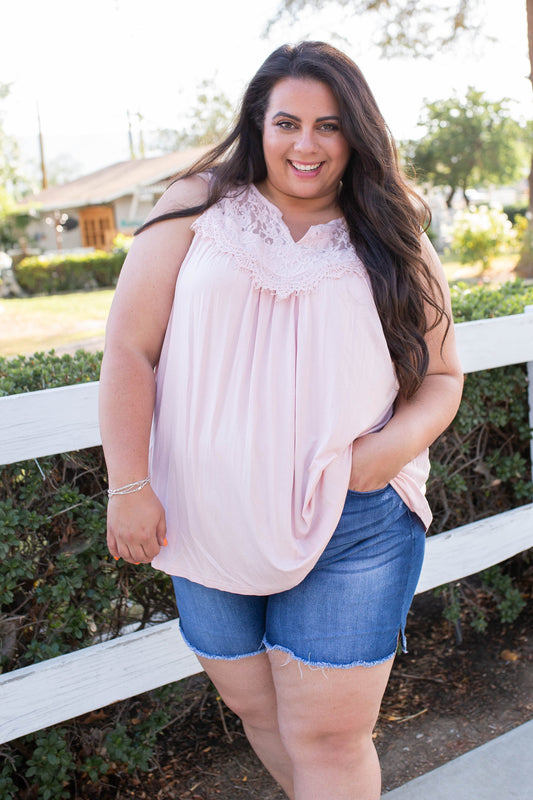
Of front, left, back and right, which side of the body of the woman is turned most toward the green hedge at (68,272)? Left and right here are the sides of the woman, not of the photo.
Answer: back

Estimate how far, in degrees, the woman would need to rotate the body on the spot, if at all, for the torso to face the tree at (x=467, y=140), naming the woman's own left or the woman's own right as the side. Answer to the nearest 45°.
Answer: approximately 180°

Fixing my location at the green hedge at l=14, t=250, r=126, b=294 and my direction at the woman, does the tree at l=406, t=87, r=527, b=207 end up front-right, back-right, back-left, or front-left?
back-left

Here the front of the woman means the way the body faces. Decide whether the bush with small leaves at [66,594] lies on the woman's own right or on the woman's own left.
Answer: on the woman's own right

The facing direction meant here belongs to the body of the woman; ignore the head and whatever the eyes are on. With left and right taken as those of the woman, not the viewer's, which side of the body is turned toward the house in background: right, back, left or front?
back

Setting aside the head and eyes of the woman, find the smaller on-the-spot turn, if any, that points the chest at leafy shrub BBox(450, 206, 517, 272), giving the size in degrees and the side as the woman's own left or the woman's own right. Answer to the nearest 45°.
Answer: approximately 180°

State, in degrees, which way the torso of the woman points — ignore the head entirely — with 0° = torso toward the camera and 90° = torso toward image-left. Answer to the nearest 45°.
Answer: approximately 0°

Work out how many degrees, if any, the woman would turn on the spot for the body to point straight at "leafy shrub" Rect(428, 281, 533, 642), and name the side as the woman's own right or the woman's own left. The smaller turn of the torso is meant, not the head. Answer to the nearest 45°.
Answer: approximately 135° to the woman's own left
